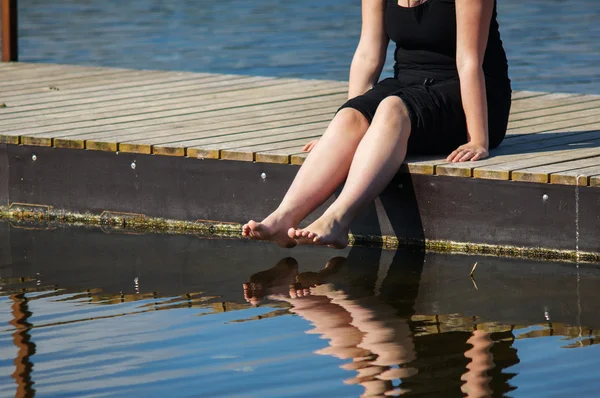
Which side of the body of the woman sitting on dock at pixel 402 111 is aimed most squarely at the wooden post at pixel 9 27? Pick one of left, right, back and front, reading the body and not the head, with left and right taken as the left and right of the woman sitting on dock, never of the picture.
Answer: right

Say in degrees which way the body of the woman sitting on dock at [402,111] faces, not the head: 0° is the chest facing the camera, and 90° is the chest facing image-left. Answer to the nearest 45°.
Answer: approximately 45°
